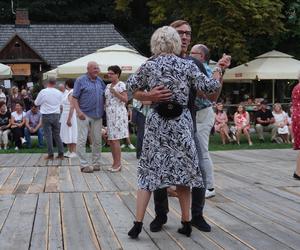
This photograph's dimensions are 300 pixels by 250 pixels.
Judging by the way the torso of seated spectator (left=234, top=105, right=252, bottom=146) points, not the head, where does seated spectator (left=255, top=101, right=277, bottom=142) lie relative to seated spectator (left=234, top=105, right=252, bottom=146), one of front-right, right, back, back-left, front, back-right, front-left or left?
back-left

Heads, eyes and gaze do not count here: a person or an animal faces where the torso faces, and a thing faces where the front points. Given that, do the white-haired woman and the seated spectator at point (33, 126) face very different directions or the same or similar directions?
very different directions

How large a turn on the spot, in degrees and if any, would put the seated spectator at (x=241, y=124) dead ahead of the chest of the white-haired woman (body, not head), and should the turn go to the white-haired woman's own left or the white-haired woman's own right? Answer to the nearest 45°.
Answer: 0° — they already face them

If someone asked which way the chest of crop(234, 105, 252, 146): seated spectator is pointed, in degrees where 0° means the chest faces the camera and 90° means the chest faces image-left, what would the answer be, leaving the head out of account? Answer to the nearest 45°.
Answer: approximately 0°

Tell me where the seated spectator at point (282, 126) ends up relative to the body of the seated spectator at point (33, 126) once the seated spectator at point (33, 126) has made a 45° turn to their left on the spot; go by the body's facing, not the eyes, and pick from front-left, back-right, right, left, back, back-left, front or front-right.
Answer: front-left

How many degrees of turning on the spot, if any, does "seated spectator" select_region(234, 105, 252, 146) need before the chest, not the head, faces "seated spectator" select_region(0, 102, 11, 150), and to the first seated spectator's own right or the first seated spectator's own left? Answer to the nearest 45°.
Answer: approximately 90° to the first seated spectator's own right

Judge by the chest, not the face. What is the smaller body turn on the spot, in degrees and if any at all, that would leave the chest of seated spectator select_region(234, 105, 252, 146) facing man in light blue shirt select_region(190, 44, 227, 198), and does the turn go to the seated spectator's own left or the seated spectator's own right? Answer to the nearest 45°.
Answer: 0° — they already face them

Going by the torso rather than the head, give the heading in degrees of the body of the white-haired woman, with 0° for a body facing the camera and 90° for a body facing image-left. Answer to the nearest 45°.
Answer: approximately 180°
